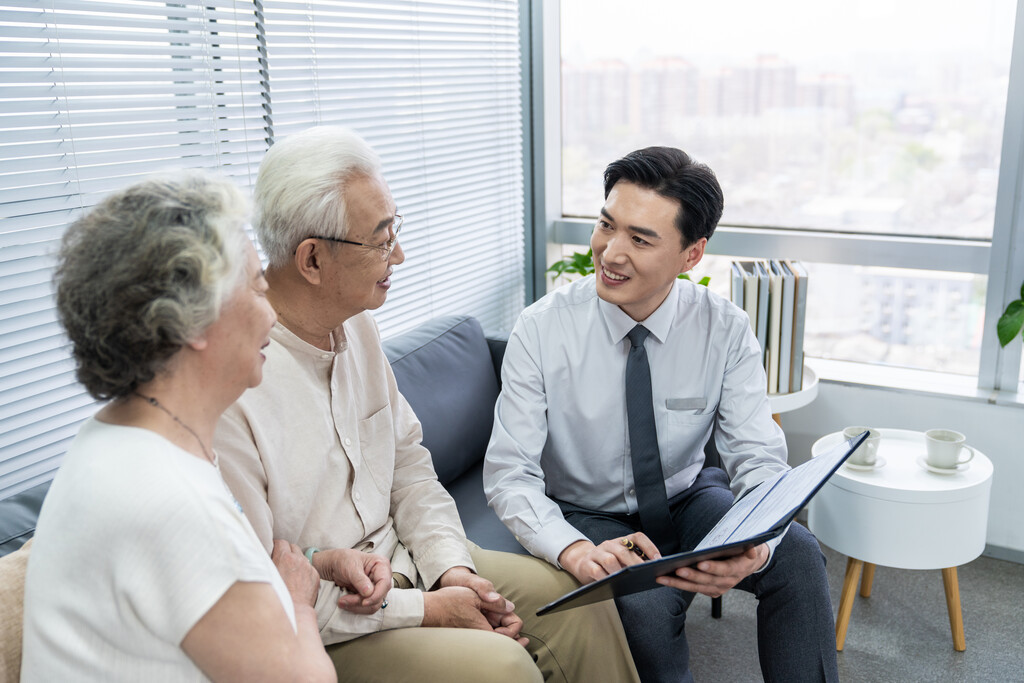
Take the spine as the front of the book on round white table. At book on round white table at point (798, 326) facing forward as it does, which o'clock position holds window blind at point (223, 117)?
The window blind is roughly at 2 o'clock from the book on round white table.

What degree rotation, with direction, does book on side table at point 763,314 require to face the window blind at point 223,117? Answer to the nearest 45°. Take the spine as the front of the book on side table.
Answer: approximately 45° to its right

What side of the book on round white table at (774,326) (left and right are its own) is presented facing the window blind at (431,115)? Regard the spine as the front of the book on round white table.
right

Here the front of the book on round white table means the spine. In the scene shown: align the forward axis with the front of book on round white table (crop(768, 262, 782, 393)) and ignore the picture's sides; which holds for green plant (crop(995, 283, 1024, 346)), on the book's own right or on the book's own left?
on the book's own left

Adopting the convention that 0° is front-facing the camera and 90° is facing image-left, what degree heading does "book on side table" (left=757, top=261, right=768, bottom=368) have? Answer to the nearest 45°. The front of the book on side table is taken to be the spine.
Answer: approximately 0°

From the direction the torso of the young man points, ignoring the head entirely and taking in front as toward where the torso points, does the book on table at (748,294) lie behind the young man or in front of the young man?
behind

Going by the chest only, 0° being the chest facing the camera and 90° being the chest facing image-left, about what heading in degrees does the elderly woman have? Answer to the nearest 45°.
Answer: approximately 225°
